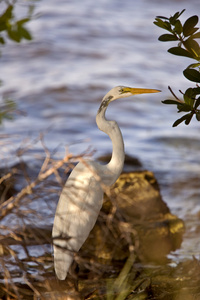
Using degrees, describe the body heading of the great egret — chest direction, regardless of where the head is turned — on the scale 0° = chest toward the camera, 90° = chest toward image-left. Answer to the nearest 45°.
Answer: approximately 270°

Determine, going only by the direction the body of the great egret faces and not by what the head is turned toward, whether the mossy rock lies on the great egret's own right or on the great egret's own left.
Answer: on the great egret's own left
